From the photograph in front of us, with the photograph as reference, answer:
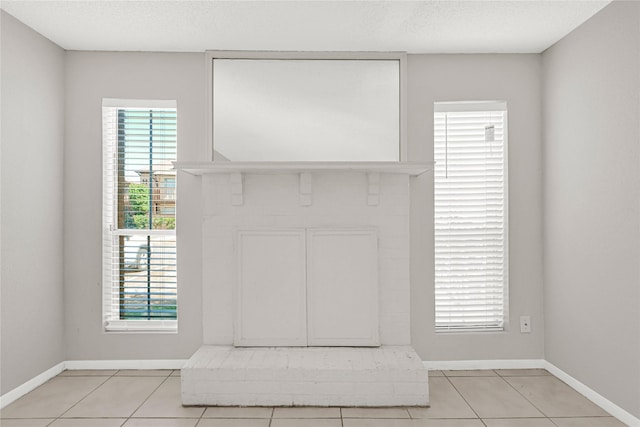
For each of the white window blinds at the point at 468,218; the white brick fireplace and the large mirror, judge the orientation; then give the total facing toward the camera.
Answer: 3

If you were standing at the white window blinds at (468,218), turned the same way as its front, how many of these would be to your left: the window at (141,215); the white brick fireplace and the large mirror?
0

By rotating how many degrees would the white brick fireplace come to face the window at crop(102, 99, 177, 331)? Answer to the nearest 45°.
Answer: approximately 90° to its right

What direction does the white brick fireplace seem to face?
toward the camera

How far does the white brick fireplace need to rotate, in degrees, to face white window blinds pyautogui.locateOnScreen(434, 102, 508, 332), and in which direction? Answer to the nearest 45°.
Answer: approximately 90° to its left

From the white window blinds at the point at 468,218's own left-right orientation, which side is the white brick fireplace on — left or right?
on its right

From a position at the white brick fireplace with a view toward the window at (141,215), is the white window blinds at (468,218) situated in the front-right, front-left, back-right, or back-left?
back-right

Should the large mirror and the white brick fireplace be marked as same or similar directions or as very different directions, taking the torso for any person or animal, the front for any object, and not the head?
same or similar directions

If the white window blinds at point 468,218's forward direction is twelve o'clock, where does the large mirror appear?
The large mirror is roughly at 2 o'clock from the white window blinds.

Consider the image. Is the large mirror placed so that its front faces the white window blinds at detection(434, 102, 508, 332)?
no

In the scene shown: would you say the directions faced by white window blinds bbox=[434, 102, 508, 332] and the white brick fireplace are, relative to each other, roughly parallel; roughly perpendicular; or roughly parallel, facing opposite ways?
roughly parallel

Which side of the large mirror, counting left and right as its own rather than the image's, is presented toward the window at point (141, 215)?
right

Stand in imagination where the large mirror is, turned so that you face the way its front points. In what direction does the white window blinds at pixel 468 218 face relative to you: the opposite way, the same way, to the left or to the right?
the same way

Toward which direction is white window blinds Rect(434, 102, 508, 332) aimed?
toward the camera

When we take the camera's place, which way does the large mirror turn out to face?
facing the viewer
